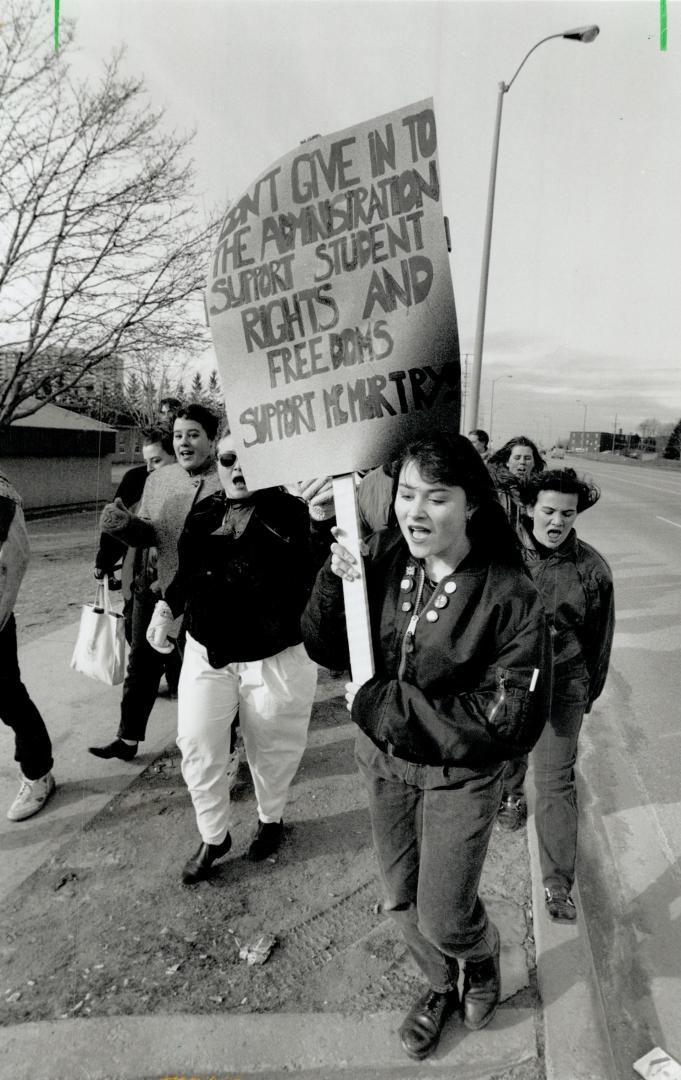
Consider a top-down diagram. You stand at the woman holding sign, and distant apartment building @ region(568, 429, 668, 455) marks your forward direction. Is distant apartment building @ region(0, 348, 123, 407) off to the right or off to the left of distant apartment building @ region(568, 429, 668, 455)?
left

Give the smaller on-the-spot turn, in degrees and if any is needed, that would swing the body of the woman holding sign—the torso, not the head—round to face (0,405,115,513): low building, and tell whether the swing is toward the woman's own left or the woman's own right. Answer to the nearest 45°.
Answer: approximately 90° to the woman's own right

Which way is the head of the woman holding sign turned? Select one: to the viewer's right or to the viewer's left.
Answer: to the viewer's left

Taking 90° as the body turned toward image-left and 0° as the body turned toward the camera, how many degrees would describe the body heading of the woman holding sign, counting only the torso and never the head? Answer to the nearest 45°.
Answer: approximately 45°

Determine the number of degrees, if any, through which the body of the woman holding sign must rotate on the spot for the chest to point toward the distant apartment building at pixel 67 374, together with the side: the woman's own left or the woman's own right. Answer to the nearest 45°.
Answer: approximately 90° to the woman's own right
